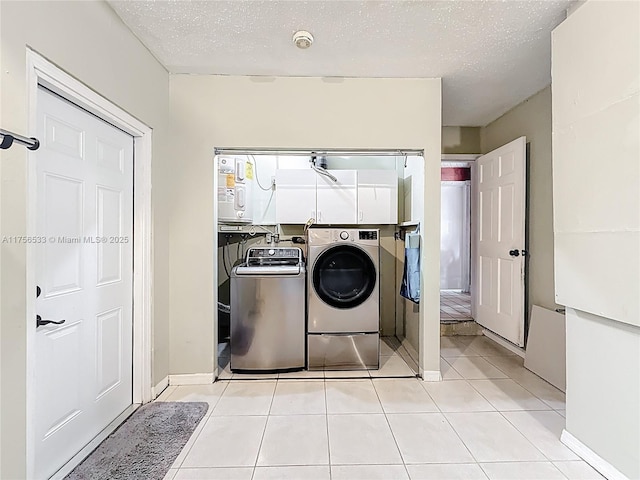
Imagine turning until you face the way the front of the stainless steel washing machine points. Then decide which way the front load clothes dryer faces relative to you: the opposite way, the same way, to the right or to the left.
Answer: the same way

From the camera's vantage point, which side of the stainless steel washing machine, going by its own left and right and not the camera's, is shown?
front

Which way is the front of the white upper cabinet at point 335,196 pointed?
toward the camera

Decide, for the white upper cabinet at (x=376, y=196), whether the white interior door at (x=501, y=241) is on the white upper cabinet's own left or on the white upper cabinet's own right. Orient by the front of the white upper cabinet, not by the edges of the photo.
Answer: on the white upper cabinet's own left

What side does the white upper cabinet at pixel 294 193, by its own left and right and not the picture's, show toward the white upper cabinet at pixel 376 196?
left

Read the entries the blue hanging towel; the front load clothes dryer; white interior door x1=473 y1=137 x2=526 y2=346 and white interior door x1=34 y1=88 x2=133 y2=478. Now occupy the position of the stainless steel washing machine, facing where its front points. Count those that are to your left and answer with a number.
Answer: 3

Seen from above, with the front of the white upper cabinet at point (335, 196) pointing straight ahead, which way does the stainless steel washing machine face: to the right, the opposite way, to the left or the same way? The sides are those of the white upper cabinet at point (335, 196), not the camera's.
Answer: the same way

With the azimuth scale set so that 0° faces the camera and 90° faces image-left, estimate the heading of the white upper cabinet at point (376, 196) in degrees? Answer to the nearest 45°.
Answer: approximately 0°

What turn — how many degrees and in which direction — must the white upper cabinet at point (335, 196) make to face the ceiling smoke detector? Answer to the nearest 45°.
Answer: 0° — it already faces it

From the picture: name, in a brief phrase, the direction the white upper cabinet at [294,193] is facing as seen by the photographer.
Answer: facing the viewer

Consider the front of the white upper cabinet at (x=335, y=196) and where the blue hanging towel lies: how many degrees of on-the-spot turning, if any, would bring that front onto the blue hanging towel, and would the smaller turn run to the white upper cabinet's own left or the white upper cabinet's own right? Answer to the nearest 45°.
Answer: approximately 45° to the white upper cabinet's own left

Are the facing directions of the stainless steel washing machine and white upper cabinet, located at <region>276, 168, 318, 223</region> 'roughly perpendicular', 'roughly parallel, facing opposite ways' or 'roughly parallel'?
roughly parallel

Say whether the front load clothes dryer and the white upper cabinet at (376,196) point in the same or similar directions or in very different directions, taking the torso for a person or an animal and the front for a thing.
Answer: same or similar directions

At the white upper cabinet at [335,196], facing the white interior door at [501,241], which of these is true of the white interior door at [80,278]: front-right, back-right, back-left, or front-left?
back-right

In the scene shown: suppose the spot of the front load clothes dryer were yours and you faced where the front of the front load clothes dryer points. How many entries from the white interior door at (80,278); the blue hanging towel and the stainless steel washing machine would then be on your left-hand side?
1
